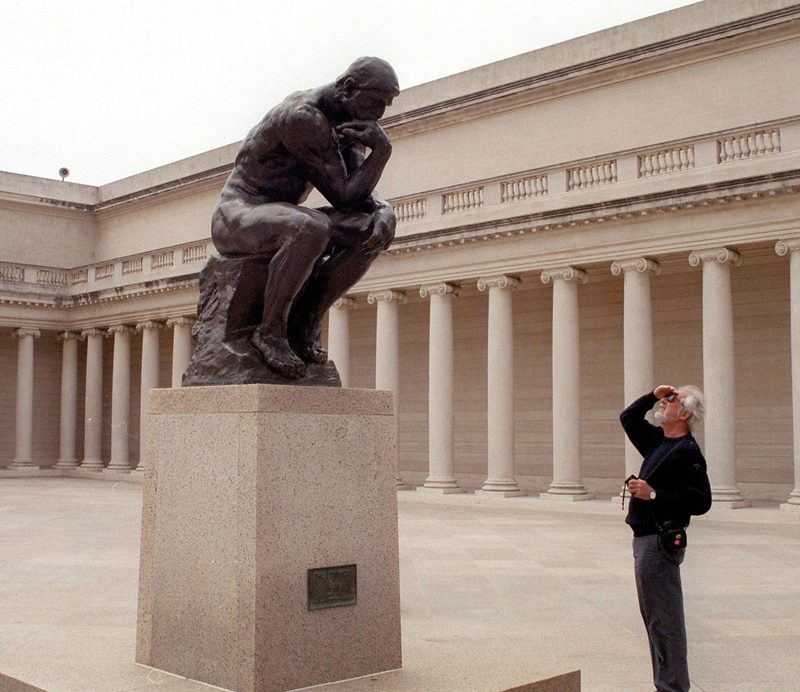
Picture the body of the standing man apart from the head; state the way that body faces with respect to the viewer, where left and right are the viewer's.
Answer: facing the viewer and to the left of the viewer

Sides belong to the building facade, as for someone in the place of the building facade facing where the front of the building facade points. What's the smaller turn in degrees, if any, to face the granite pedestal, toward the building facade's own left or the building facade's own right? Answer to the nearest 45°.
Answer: approximately 45° to the building facade's own left

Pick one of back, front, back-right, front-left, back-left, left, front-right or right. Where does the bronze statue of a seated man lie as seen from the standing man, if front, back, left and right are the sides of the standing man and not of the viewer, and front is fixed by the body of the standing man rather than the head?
front-right

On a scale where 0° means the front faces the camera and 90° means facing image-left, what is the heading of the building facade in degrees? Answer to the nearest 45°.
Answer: approximately 45°

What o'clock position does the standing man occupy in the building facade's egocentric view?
The standing man is roughly at 11 o'clock from the building facade.

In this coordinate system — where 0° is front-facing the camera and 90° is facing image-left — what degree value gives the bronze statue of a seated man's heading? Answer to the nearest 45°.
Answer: approximately 315°

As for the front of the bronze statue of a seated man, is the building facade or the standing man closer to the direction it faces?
the standing man

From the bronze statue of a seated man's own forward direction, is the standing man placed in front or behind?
in front

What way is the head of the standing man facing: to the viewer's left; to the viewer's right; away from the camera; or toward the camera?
to the viewer's left

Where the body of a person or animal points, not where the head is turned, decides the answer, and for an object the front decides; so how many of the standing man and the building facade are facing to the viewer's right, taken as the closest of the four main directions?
0

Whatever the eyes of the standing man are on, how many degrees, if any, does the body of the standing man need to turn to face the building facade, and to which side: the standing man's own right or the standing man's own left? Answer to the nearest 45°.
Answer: approximately 135° to the standing man's own right

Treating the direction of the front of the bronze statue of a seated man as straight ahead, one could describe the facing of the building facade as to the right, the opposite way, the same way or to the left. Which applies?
to the right
